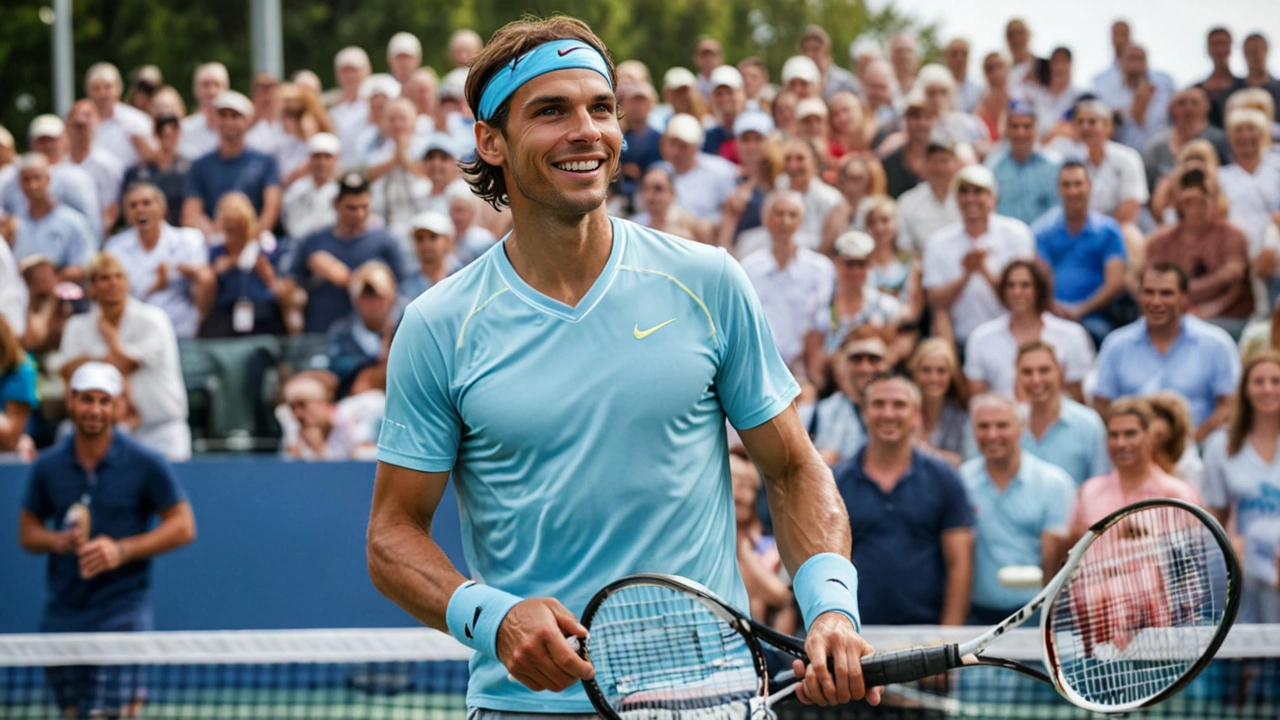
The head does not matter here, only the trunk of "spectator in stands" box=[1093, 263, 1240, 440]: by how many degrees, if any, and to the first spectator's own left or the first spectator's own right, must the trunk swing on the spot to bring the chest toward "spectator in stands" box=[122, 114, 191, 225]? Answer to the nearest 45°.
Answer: approximately 90° to the first spectator's own right

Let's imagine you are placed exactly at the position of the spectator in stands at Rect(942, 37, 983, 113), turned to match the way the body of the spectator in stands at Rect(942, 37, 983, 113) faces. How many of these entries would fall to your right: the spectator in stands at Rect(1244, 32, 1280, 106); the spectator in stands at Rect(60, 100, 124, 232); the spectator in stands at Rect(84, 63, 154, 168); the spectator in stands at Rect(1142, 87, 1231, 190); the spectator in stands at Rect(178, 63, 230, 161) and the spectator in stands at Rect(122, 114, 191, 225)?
4

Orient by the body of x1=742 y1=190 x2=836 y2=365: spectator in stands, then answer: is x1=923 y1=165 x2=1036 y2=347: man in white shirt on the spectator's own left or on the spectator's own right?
on the spectator's own left

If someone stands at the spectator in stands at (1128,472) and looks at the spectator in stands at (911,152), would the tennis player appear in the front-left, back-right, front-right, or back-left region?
back-left

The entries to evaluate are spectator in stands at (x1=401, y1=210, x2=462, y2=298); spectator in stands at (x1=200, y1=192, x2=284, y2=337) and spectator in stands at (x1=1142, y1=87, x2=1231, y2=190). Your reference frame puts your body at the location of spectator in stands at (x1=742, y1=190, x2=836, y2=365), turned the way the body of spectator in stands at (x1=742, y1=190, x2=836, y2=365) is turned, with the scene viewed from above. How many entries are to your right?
2
